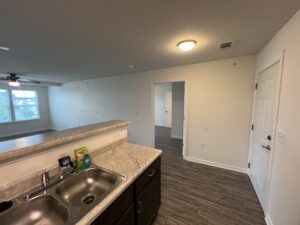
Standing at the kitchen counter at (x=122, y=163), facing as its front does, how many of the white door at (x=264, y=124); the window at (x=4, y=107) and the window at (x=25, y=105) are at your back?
2

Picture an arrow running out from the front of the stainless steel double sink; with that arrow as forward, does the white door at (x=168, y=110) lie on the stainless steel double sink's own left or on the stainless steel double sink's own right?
on the stainless steel double sink's own left

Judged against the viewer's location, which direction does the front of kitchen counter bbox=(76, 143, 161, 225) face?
facing the viewer and to the right of the viewer

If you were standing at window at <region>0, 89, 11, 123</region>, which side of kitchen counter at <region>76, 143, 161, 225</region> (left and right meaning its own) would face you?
back

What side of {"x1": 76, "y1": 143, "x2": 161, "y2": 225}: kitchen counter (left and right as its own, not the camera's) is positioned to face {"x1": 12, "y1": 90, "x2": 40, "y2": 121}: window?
back

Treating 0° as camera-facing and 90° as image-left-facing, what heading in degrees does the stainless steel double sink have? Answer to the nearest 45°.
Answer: approximately 315°
